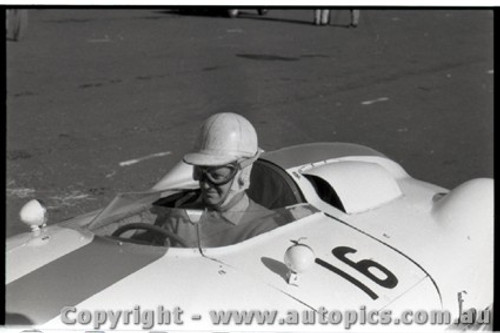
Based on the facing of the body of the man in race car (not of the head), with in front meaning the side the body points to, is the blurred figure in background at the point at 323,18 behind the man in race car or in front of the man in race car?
behind

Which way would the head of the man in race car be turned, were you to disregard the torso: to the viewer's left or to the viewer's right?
to the viewer's left

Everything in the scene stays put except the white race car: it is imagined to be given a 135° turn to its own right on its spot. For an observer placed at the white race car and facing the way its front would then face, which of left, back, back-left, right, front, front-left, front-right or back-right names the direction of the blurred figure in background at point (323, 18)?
front

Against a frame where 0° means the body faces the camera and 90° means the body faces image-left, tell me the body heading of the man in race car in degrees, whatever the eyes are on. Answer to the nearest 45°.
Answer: approximately 45°

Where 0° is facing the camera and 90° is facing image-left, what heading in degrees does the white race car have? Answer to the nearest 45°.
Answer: approximately 45°
